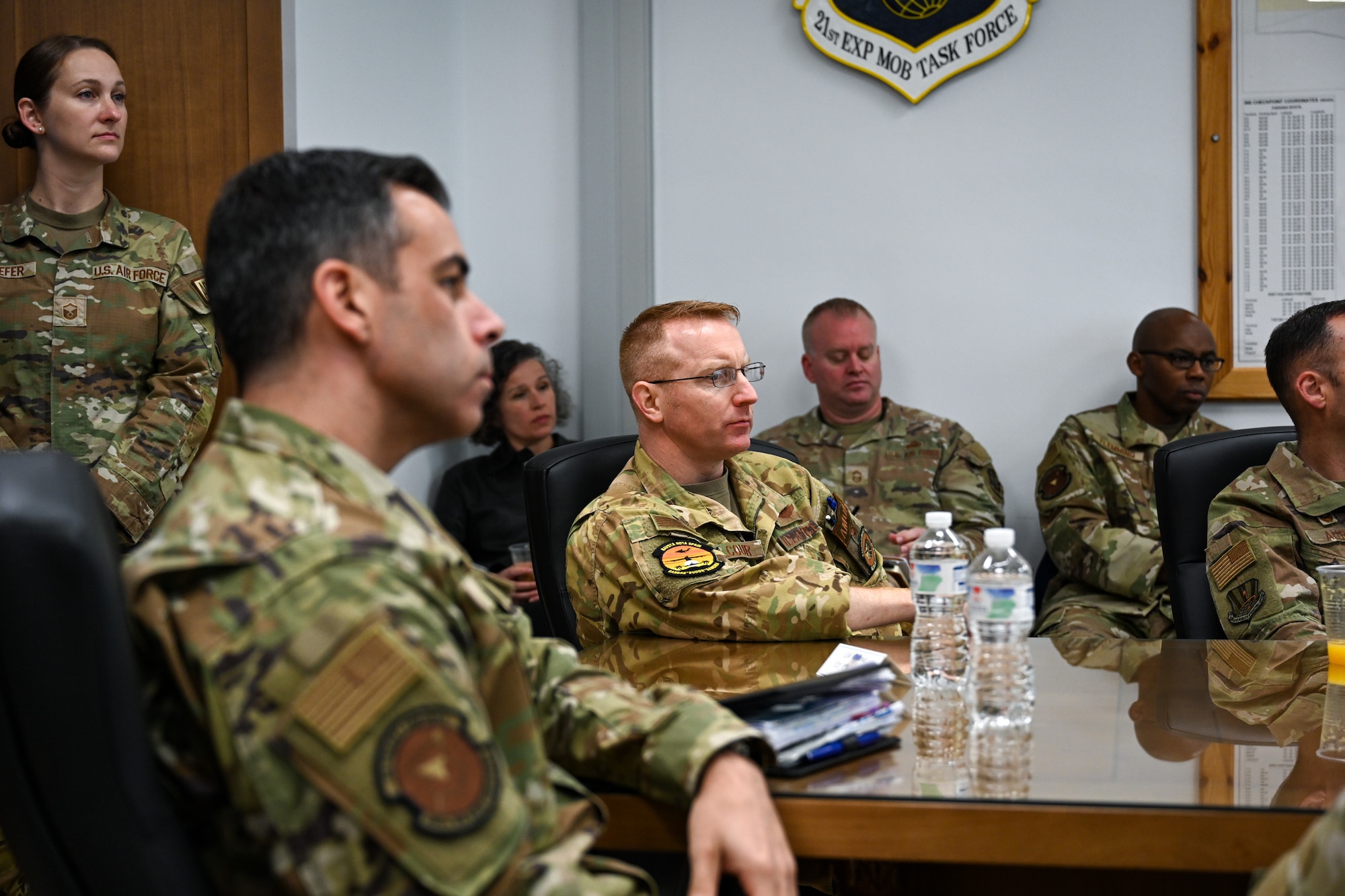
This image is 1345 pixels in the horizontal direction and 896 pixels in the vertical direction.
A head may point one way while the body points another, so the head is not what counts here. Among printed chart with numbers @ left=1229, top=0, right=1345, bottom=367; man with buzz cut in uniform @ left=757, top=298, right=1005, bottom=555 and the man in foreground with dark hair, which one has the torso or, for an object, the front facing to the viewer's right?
the man in foreground with dark hair

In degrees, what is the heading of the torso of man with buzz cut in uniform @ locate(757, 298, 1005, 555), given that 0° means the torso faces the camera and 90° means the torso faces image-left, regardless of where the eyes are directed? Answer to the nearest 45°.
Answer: approximately 0°

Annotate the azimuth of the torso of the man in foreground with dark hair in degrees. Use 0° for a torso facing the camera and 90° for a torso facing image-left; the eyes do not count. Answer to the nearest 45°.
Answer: approximately 270°

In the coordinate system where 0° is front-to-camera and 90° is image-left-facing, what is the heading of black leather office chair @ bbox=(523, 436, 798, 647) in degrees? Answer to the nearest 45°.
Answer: approximately 315°

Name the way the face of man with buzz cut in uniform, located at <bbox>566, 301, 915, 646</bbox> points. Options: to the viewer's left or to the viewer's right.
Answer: to the viewer's right
